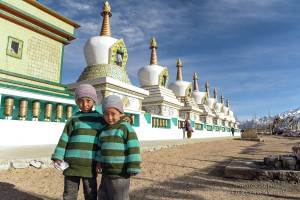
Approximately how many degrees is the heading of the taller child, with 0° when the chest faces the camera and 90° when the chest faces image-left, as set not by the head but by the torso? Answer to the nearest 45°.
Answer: approximately 0°

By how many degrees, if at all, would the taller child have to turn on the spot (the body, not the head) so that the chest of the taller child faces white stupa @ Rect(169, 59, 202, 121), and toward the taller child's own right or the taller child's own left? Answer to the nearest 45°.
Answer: approximately 135° to the taller child's own left

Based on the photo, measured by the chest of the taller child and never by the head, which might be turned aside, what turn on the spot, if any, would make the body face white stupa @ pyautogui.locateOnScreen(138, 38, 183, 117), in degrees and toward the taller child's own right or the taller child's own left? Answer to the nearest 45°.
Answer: approximately 180°

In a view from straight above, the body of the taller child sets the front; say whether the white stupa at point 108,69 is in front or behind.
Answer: behind
